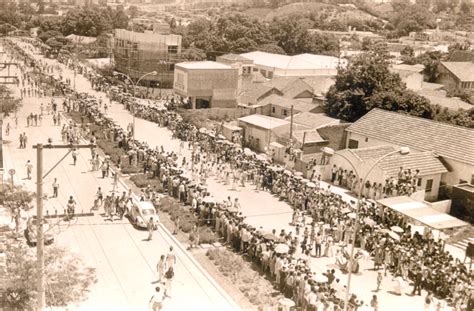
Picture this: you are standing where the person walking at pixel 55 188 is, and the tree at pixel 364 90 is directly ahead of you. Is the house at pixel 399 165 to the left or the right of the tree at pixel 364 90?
right

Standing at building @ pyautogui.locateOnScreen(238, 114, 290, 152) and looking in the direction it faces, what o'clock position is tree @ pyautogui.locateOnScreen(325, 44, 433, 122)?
The tree is roughly at 6 o'clock from the building.

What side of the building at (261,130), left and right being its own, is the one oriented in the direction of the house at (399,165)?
left

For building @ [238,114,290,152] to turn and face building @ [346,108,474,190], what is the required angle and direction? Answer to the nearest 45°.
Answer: approximately 90° to its left

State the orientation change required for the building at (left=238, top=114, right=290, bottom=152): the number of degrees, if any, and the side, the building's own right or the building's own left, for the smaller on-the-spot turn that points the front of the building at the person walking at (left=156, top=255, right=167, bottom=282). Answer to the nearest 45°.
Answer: approximately 45° to the building's own left

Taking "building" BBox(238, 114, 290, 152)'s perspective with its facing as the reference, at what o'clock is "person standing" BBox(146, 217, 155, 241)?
The person standing is roughly at 11 o'clock from the building.

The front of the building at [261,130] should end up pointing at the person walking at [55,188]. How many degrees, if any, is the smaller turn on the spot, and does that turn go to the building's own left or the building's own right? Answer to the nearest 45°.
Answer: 0° — it already faces them

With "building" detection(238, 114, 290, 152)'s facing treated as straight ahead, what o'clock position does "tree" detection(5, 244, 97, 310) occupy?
The tree is roughly at 11 o'clock from the building.

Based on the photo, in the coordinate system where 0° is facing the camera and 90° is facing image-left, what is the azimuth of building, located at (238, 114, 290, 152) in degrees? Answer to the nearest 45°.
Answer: approximately 45°
